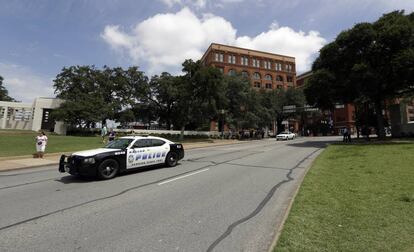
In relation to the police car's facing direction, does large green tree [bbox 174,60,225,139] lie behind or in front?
behind

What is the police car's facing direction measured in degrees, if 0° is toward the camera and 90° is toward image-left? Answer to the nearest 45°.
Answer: approximately 45°
